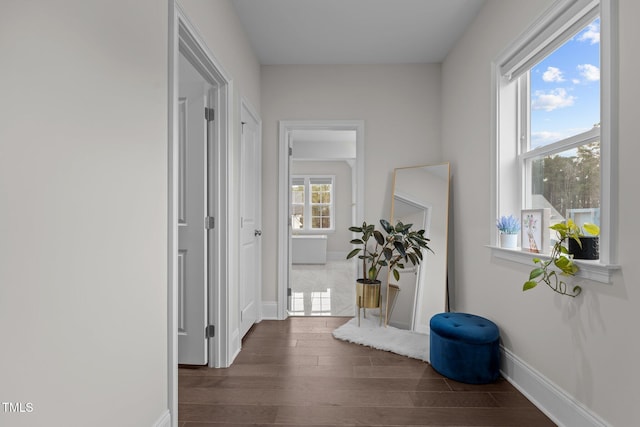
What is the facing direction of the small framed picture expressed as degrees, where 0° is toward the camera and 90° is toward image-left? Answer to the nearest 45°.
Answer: approximately 45°

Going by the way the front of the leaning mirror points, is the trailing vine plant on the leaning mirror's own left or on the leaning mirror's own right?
on the leaning mirror's own left

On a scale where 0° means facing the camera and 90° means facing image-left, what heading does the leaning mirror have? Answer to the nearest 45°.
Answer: approximately 45°

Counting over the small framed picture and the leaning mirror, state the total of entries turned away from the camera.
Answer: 0

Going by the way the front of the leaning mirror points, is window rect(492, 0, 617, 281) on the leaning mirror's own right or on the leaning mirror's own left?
on the leaning mirror's own left

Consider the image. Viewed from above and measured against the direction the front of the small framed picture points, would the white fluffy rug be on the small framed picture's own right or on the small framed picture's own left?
on the small framed picture's own right

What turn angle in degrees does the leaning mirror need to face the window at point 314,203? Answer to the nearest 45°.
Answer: approximately 90° to its right

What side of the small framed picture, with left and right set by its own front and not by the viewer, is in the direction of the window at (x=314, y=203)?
right

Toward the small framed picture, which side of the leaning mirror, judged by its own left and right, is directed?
left

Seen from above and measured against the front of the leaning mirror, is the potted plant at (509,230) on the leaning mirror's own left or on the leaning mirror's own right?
on the leaning mirror's own left
